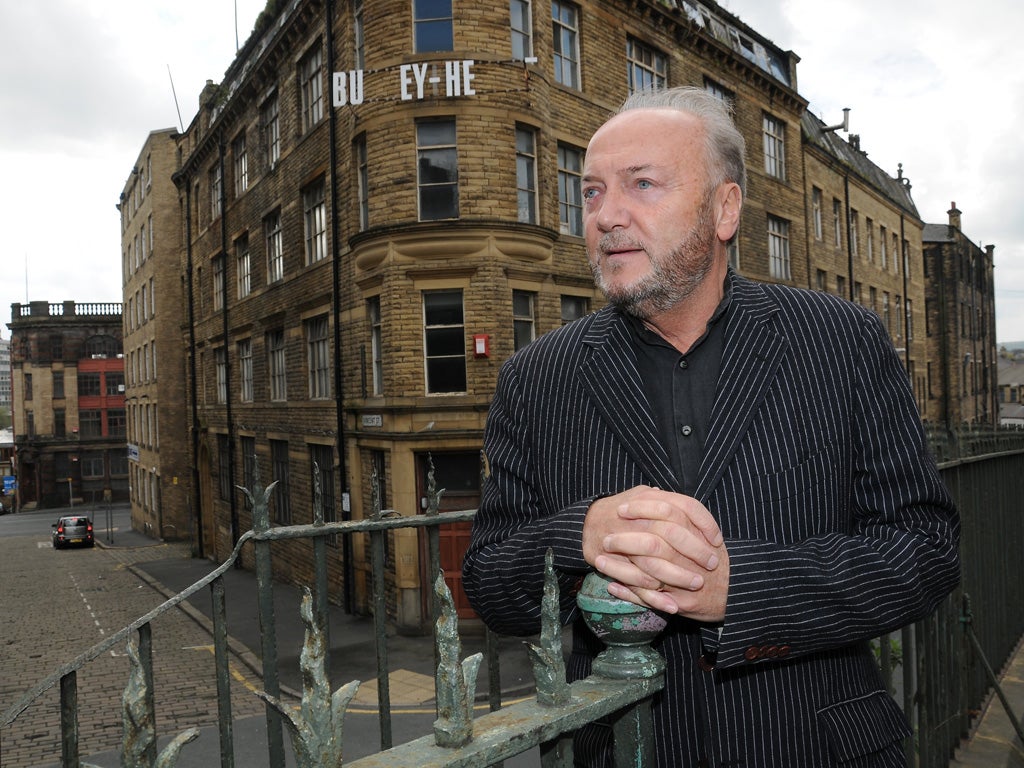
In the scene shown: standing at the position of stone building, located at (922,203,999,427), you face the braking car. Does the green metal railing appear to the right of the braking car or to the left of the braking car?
left

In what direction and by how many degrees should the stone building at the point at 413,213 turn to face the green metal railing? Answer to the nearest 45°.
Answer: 0° — it already faces it

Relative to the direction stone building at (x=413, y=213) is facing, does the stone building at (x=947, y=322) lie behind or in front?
behind

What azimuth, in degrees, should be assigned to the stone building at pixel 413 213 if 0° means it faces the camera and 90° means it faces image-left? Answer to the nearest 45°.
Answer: approximately 0°

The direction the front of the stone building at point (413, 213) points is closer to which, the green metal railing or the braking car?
the green metal railing

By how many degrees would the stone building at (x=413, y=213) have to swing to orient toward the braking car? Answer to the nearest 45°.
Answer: approximately 135° to its right
